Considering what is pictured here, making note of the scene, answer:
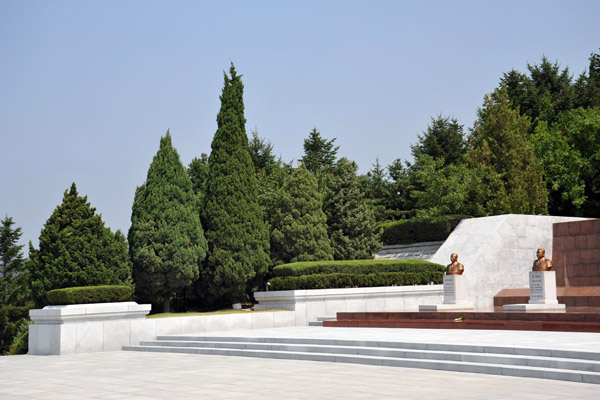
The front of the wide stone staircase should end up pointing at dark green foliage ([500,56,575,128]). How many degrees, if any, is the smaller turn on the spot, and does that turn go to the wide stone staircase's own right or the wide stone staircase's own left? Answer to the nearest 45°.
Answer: approximately 135° to the wide stone staircase's own right

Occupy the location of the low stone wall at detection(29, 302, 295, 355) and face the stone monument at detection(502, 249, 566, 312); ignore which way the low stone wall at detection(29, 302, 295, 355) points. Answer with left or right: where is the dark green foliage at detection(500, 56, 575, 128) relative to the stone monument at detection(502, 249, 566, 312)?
left

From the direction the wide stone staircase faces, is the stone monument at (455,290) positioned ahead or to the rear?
to the rear

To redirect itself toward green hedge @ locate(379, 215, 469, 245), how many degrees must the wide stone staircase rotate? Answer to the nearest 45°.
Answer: approximately 135° to its right

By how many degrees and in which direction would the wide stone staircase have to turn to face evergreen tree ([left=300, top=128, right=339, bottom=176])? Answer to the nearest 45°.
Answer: approximately 135° to its right

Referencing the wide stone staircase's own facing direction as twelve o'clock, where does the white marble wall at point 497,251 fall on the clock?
The white marble wall is roughly at 5 o'clock from the wide stone staircase.

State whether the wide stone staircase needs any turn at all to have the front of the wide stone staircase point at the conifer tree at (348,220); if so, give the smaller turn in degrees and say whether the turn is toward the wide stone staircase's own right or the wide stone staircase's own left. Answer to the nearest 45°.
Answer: approximately 135° to the wide stone staircase's own right

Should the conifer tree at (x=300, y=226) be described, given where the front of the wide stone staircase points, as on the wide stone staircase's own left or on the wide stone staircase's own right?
on the wide stone staircase's own right

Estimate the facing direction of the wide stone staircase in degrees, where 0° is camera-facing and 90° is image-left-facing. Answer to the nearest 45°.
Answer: approximately 45°

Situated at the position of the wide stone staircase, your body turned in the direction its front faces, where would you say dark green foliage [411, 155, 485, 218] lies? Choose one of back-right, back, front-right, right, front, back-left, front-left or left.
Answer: back-right

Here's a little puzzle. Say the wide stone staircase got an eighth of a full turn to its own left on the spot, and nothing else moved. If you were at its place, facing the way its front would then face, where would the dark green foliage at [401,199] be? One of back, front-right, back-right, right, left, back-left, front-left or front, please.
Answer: back
